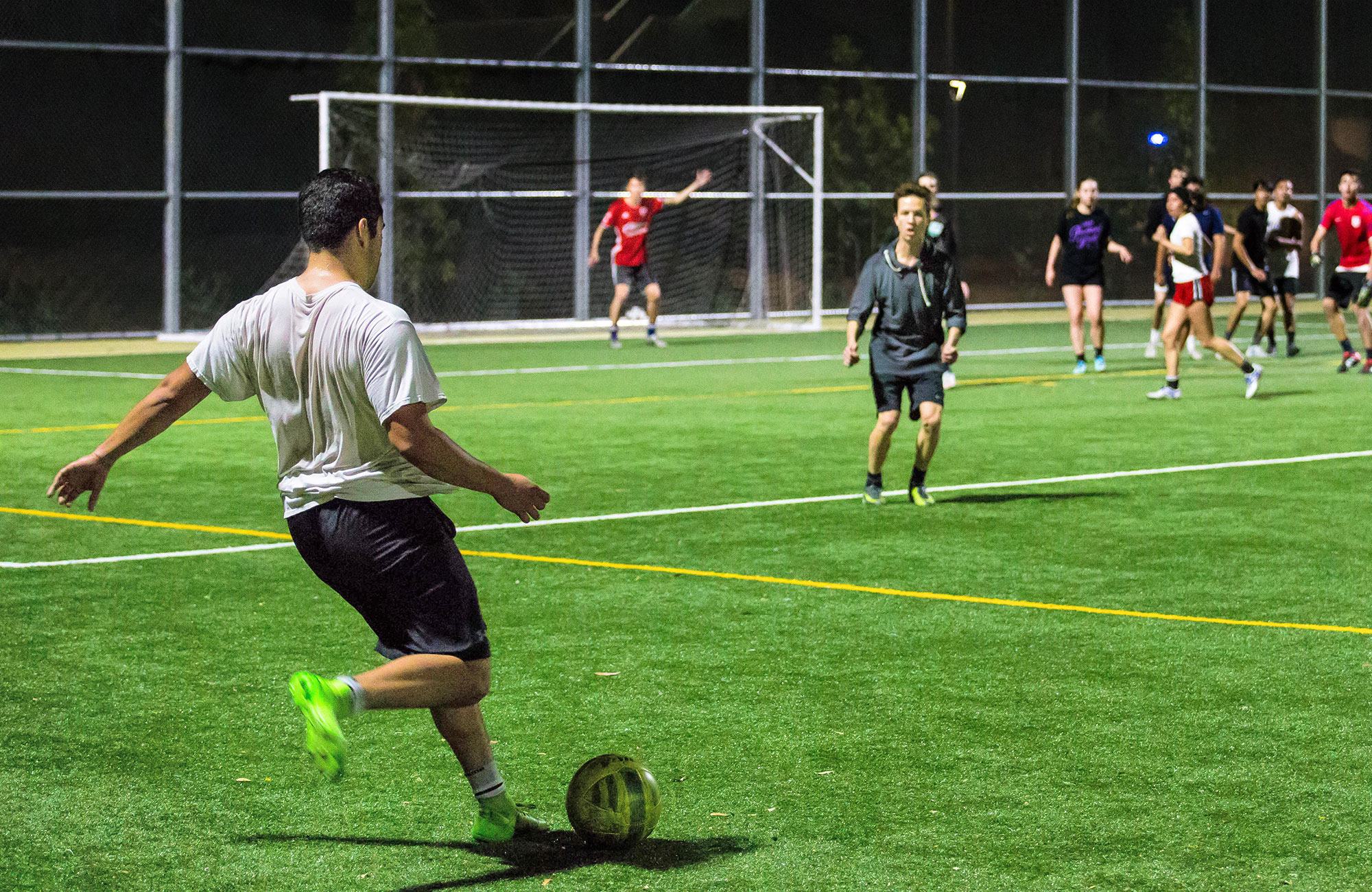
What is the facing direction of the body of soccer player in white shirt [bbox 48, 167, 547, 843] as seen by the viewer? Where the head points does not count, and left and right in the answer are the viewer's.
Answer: facing away from the viewer and to the right of the viewer

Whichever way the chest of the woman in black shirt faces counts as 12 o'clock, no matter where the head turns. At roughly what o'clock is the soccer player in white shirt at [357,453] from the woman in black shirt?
The soccer player in white shirt is roughly at 12 o'clock from the woman in black shirt.

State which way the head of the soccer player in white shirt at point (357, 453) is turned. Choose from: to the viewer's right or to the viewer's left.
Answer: to the viewer's right

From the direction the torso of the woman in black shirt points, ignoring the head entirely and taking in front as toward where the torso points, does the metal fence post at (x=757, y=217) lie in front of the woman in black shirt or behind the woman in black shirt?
behind

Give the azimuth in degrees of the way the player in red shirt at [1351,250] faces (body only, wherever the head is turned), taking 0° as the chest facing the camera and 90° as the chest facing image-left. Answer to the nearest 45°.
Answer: approximately 0°
